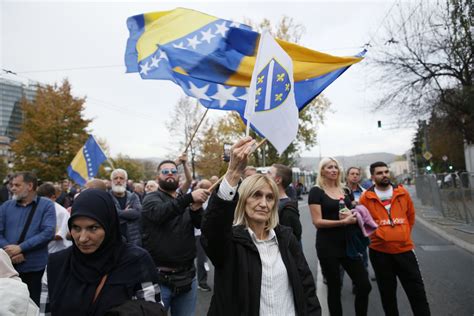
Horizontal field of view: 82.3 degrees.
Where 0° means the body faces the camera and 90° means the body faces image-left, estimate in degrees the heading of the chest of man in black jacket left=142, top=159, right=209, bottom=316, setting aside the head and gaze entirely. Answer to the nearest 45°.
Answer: approximately 315°

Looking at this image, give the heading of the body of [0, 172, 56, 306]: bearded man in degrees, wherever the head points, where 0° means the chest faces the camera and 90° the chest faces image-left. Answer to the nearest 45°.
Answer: approximately 45°

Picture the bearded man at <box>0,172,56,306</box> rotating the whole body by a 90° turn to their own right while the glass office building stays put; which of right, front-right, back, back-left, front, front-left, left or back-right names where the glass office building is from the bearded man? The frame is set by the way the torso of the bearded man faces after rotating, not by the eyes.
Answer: front-right

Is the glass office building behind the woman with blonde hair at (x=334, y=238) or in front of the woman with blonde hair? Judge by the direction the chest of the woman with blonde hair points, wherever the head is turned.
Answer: behind

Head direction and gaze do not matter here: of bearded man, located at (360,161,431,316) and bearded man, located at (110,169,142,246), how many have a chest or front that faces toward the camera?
2

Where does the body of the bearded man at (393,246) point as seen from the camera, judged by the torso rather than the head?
toward the camera

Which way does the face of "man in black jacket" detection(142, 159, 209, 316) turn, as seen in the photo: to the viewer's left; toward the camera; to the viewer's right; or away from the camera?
toward the camera

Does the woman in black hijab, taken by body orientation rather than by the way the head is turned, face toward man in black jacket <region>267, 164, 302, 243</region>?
no

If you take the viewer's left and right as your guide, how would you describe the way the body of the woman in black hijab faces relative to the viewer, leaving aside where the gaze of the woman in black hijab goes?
facing the viewer and to the left of the viewer

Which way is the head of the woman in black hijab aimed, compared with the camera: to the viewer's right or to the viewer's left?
to the viewer's left

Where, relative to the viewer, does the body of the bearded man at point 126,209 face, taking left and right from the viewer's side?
facing the viewer

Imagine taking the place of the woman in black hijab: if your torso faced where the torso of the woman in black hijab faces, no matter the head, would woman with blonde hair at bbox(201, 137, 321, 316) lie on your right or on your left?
on your left

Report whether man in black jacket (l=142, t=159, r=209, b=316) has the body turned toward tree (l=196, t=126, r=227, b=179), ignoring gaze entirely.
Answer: no

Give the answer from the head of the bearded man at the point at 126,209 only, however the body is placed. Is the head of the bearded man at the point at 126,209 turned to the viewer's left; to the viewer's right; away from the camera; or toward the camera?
toward the camera

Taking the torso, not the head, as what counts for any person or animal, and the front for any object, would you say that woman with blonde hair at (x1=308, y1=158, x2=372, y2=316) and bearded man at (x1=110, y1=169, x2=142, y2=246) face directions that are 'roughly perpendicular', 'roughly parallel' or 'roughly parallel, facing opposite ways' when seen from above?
roughly parallel

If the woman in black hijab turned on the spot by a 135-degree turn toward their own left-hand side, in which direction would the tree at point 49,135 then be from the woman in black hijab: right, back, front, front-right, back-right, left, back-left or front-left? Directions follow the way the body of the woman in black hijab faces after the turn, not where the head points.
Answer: left
